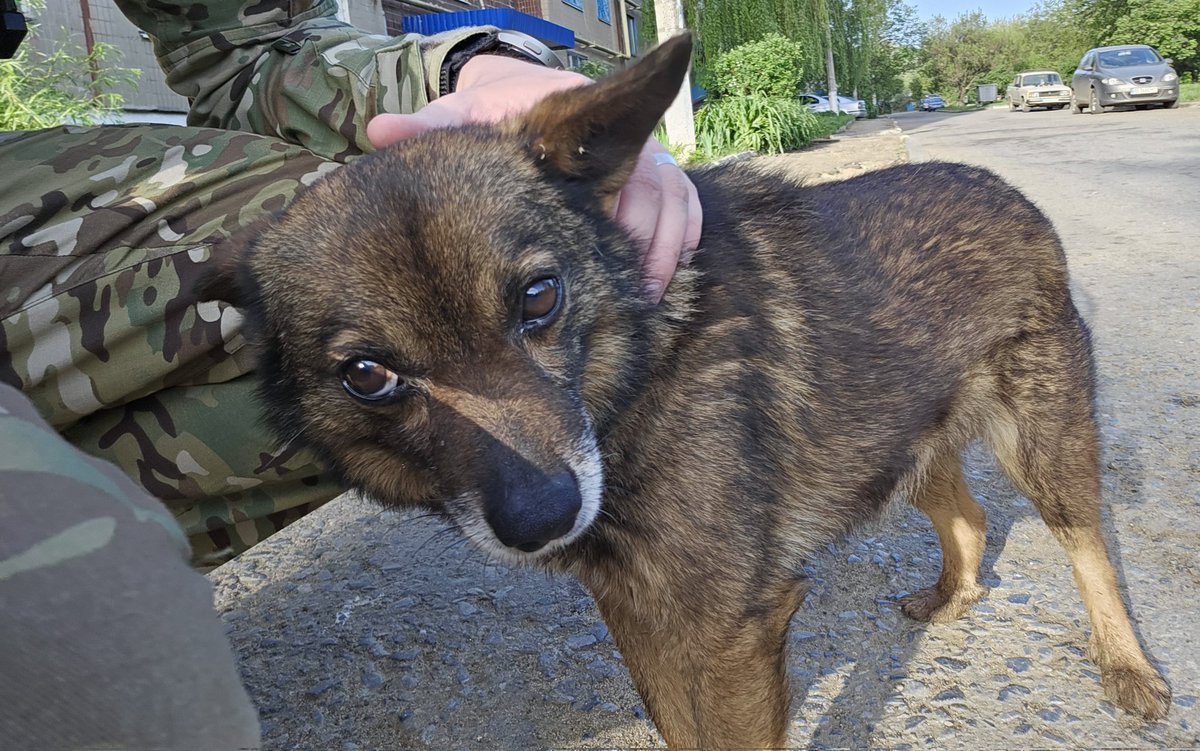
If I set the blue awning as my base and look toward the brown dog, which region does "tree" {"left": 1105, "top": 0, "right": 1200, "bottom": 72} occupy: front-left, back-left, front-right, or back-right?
back-left

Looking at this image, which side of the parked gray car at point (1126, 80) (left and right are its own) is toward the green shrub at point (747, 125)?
front

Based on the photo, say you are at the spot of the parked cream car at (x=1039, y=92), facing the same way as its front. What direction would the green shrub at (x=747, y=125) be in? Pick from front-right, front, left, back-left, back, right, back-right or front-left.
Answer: front-right

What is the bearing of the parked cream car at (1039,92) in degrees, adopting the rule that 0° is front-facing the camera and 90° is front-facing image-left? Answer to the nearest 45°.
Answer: approximately 315°

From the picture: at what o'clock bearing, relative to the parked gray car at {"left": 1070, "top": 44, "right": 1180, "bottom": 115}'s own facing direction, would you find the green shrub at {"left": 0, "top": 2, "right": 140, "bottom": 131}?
The green shrub is roughly at 2 o'clock from the parked gray car.

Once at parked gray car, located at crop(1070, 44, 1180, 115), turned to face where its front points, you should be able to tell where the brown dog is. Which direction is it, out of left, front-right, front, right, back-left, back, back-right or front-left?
front-right

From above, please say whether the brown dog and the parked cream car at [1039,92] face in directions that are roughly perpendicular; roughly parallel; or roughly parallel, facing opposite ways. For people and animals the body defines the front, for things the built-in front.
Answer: roughly perpendicular

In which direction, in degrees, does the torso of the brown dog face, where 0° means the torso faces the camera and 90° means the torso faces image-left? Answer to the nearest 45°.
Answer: approximately 45°

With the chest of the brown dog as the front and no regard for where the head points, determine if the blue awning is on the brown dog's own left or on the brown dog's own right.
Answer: on the brown dog's own right
